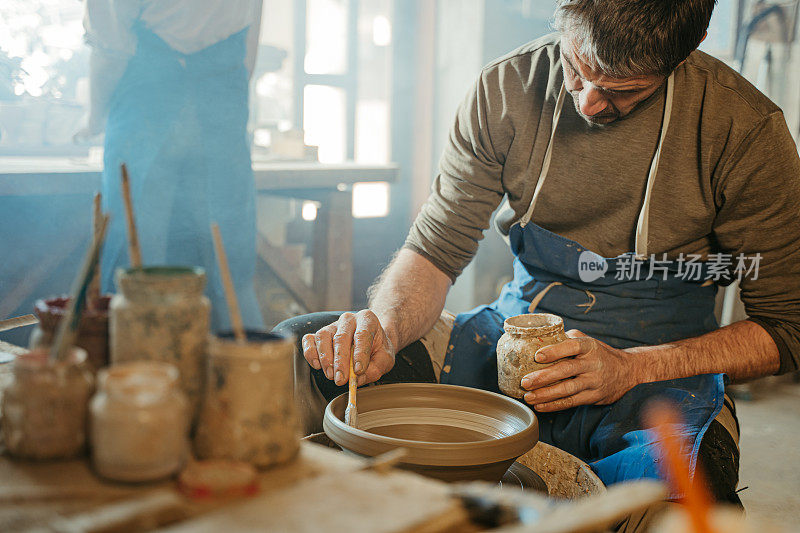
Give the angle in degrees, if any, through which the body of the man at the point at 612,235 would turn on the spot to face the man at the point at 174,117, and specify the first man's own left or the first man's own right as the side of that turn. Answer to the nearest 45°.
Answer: approximately 90° to the first man's own right

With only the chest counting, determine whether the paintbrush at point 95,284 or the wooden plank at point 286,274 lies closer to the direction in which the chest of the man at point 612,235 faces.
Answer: the paintbrush

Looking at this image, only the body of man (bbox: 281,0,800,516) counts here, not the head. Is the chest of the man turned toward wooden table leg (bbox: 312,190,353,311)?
no

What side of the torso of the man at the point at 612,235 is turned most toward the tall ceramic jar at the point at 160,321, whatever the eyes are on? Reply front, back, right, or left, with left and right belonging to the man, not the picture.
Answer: front

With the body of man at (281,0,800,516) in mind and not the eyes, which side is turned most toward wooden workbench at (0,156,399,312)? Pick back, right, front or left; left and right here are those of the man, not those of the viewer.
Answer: right

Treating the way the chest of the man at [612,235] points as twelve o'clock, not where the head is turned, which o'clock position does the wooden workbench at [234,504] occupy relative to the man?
The wooden workbench is roughly at 11 o'clock from the man.

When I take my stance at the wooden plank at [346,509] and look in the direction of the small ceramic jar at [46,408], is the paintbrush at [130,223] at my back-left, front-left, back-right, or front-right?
front-right

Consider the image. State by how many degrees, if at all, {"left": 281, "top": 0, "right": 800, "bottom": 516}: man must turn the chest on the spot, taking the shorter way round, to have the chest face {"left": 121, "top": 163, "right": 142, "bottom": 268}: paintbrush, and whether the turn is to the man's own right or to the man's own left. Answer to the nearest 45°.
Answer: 0° — they already face it

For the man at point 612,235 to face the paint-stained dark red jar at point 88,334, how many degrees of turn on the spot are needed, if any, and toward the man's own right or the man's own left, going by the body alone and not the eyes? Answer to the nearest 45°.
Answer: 0° — they already face it

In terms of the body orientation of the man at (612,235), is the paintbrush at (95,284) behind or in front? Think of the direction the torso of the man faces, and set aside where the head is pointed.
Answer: in front

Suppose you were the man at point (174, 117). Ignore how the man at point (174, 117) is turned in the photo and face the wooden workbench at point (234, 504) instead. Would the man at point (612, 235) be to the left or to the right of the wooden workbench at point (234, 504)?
left

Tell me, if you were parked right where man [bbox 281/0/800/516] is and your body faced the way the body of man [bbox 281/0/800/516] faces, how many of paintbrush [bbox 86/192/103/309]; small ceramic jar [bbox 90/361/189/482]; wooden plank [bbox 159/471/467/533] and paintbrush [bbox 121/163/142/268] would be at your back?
0

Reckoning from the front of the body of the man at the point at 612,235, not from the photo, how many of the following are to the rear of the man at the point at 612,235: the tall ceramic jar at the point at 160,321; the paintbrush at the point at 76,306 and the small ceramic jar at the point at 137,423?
0

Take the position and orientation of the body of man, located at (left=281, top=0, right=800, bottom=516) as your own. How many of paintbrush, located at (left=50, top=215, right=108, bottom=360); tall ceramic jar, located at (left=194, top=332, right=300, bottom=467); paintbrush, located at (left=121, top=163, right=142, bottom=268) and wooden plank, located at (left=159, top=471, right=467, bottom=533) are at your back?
0

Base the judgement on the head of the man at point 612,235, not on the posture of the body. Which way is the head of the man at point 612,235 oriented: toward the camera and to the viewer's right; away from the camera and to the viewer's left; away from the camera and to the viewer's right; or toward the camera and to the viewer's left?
toward the camera and to the viewer's left
